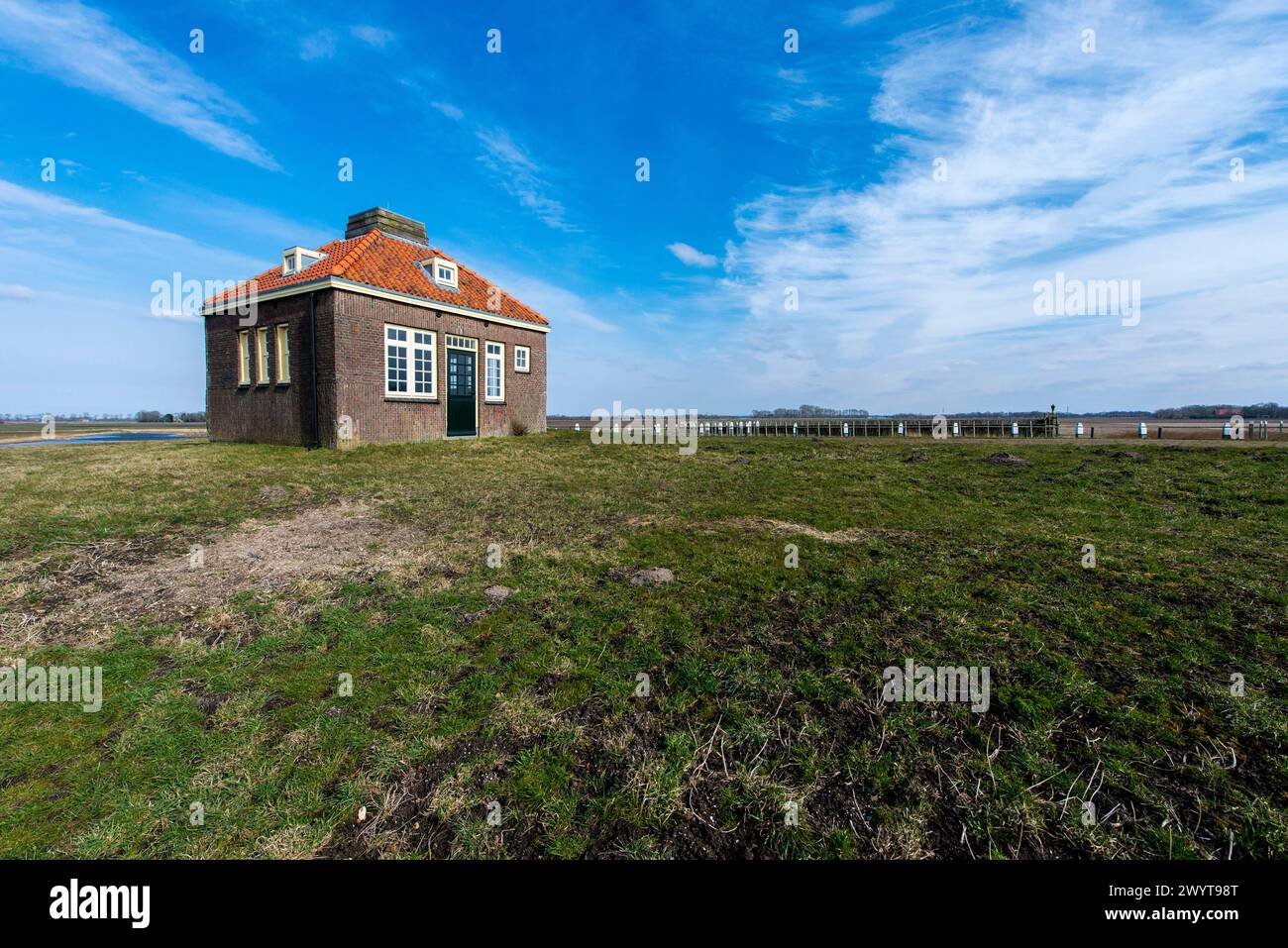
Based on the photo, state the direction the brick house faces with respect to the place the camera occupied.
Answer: facing the viewer and to the right of the viewer
